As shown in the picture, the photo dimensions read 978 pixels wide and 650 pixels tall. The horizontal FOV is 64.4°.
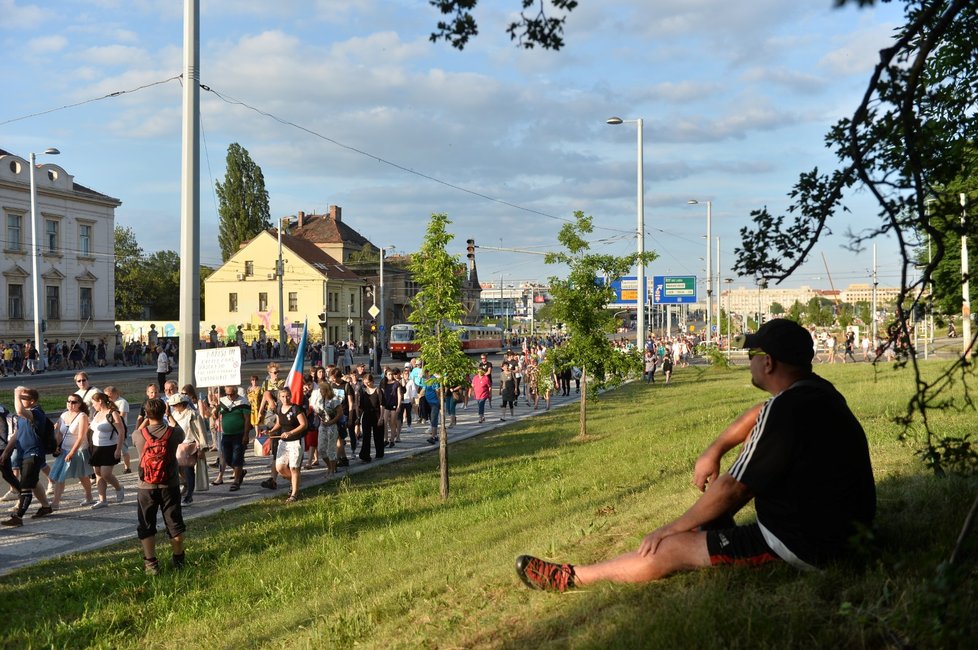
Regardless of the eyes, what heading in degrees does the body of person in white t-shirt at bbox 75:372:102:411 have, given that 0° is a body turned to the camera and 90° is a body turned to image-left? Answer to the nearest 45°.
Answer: approximately 45°

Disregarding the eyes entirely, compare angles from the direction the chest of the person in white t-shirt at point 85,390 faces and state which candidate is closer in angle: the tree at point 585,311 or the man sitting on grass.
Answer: the man sitting on grass

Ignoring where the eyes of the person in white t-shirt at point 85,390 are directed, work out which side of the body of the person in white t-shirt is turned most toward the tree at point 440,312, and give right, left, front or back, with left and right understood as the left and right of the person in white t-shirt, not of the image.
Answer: left

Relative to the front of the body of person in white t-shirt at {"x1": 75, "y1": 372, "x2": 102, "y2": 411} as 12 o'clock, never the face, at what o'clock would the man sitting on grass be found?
The man sitting on grass is roughly at 10 o'clock from the person in white t-shirt.

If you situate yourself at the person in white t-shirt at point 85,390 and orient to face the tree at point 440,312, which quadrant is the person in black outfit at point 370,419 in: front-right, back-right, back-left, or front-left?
front-left

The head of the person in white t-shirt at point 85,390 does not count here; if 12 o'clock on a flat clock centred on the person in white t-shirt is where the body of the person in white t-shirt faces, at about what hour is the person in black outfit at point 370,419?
The person in black outfit is roughly at 7 o'clock from the person in white t-shirt.

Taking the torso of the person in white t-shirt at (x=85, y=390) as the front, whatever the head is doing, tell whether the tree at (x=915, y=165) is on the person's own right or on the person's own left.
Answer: on the person's own left

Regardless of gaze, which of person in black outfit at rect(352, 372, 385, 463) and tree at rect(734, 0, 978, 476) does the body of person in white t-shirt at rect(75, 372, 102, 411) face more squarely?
the tree

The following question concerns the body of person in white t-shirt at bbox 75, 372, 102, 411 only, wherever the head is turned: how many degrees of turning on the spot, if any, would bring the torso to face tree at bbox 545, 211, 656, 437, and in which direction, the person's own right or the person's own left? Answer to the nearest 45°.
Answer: approximately 135° to the person's own left
